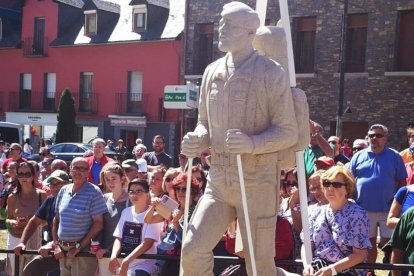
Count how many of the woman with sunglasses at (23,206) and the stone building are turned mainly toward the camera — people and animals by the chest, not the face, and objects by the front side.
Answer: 2

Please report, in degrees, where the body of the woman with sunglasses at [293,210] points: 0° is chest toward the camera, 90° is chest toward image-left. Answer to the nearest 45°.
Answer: approximately 0°

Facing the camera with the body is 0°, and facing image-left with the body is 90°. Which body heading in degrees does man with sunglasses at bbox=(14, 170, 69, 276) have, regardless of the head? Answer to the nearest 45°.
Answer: approximately 45°

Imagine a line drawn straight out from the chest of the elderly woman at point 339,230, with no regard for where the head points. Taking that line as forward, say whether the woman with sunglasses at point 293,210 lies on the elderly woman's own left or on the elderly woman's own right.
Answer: on the elderly woman's own right

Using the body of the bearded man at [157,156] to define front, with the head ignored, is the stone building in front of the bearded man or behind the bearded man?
behind

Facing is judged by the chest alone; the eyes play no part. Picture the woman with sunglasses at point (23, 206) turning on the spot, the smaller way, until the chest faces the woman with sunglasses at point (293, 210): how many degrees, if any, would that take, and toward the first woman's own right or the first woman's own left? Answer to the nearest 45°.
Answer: approximately 45° to the first woman's own left
